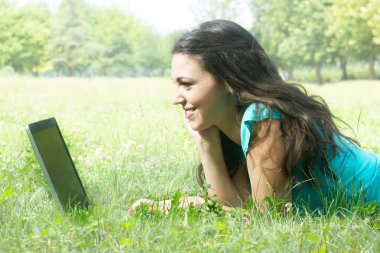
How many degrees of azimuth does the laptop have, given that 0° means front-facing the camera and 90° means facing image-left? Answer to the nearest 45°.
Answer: approximately 315°

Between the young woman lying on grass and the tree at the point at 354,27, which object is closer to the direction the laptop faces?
the young woman lying on grass

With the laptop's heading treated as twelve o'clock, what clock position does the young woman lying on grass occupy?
The young woman lying on grass is roughly at 11 o'clock from the laptop.

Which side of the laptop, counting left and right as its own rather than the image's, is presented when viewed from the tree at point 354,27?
left
